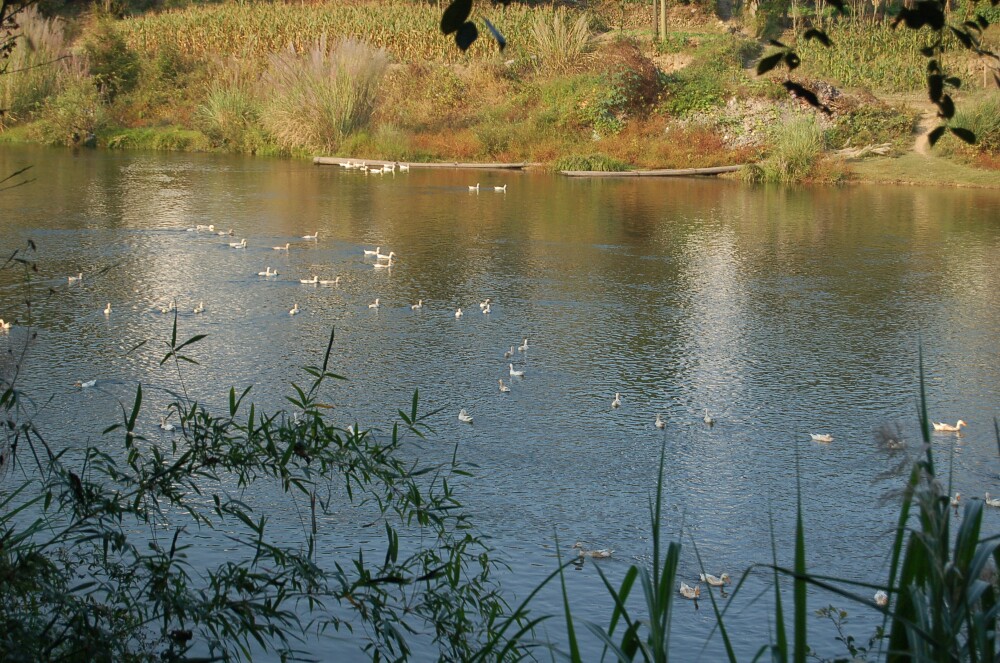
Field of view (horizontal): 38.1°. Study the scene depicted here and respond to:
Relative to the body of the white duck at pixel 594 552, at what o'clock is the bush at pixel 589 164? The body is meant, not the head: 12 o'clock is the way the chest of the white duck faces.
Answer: The bush is roughly at 3 o'clock from the white duck.

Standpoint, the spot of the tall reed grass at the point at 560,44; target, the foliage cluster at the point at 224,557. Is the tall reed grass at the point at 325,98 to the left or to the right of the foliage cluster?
right

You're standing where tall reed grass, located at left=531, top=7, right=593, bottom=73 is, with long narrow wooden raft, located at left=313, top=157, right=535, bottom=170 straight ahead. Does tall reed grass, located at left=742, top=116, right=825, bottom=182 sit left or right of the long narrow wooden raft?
left

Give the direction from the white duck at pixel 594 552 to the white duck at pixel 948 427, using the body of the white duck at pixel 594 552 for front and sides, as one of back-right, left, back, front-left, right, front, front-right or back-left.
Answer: back-right

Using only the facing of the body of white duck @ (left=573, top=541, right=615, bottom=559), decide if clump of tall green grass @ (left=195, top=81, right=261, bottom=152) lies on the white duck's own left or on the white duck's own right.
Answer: on the white duck's own right

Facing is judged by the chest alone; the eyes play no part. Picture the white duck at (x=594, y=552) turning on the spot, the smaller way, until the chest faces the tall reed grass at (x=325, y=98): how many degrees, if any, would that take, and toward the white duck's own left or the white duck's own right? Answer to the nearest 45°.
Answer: approximately 90° to the white duck's own right

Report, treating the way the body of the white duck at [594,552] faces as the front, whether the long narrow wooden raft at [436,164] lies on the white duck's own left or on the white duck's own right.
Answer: on the white duck's own right
